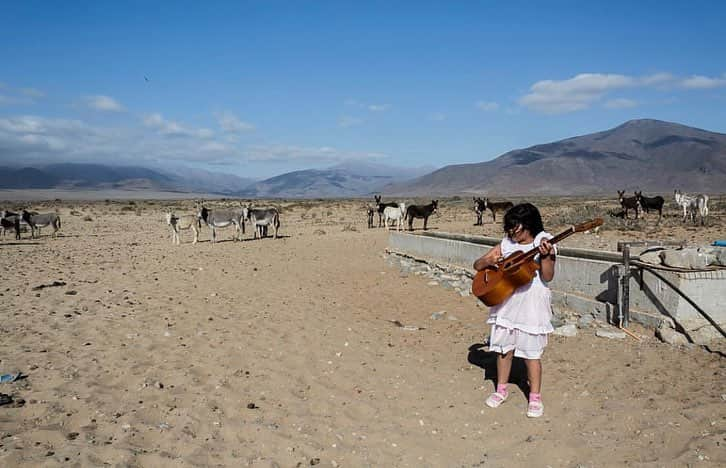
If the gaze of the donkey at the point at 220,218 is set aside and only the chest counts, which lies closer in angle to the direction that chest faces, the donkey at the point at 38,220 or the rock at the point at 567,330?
the donkey

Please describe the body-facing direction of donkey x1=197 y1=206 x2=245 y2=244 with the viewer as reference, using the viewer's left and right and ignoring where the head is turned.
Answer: facing to the left of the viewer

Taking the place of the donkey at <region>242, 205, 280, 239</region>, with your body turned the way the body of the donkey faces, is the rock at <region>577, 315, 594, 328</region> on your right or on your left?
on your left

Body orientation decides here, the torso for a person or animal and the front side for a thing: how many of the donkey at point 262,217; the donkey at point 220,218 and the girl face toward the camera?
1

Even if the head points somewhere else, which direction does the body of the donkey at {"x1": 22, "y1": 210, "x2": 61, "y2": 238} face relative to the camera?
to the viewer's left

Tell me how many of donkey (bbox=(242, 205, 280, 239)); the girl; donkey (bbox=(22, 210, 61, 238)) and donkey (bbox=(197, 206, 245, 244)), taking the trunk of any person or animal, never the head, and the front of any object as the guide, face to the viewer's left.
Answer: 3

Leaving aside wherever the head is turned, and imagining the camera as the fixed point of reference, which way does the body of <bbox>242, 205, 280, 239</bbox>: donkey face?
to the viewer's left

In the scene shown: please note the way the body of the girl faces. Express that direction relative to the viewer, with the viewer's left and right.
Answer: facing the viewer
